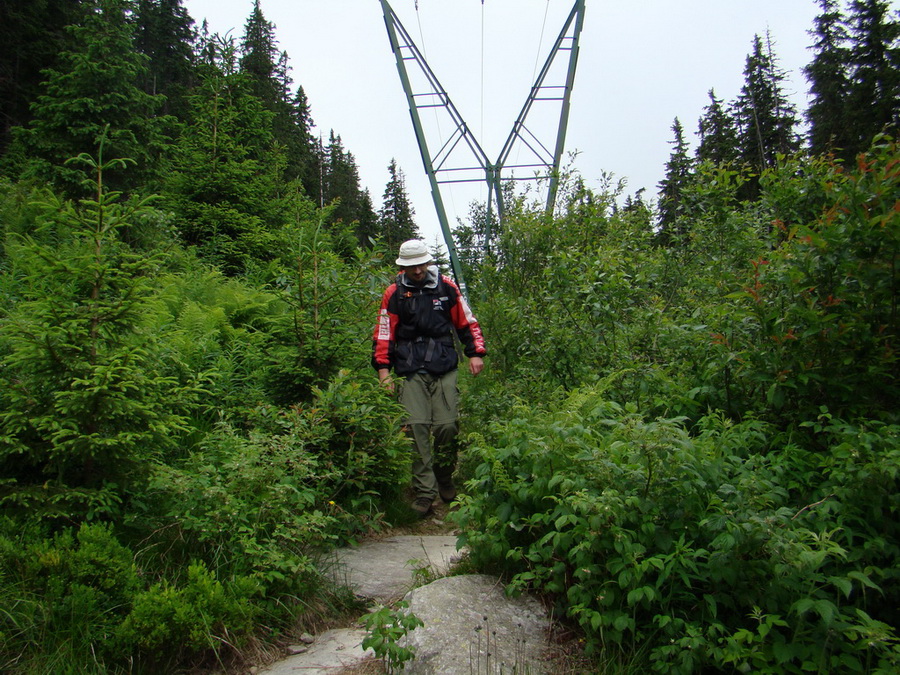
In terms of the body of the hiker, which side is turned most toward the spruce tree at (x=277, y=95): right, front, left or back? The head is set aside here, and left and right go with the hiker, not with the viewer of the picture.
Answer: back

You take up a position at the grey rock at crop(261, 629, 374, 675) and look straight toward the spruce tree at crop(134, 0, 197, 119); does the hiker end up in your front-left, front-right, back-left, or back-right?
front-right

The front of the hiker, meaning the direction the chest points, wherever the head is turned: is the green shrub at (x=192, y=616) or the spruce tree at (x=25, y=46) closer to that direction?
the green shrub

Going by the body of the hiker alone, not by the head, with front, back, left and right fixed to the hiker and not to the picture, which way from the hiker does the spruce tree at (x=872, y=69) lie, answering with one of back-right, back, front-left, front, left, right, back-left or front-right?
back-left

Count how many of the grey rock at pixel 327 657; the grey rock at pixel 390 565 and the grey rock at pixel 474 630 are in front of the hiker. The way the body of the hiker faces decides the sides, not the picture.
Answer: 3

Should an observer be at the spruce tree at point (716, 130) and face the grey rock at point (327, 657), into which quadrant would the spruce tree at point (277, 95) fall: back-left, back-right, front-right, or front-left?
front-right

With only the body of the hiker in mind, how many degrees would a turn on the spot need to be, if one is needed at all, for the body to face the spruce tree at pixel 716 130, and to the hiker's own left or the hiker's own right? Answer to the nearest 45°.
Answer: approximately 135° to the hiker's own left

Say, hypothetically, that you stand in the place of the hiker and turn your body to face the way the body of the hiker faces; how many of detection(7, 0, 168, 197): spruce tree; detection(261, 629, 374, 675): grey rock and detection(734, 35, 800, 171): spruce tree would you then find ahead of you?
1

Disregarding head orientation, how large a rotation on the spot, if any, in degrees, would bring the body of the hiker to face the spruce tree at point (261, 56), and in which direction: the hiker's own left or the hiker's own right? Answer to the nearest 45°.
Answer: approximately 180°

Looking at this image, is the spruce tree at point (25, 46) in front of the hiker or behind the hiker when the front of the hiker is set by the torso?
behind

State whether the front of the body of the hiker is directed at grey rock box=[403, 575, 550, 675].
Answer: yes

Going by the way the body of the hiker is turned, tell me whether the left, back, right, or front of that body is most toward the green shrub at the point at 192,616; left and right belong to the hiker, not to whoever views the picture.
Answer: front

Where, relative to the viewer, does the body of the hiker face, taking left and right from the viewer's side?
facing the viewer

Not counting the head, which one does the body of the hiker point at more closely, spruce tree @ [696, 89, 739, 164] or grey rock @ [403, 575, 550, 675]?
the grey rock
